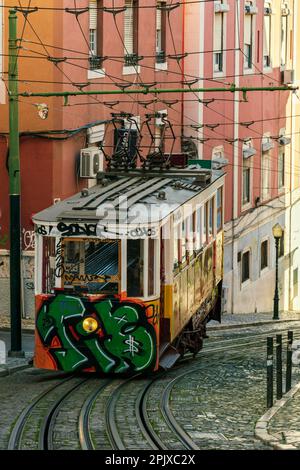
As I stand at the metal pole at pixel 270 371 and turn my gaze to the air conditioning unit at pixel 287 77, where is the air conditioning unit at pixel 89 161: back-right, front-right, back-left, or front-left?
front-left

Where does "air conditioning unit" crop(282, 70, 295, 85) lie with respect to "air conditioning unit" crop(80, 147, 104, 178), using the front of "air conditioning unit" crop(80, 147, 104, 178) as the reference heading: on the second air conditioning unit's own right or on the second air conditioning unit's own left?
on the second air conditioning unit's own left

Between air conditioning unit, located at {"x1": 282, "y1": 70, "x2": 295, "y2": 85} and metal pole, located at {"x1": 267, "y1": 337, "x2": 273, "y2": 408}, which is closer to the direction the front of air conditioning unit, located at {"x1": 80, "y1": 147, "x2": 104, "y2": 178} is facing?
the metal pole

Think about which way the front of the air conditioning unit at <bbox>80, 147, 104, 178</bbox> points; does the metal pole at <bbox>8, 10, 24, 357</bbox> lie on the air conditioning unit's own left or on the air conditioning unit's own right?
on the air conditioning unit's own right

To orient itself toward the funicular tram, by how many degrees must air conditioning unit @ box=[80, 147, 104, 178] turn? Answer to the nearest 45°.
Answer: approximately 45° to its right

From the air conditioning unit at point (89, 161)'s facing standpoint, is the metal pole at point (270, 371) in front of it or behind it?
in front

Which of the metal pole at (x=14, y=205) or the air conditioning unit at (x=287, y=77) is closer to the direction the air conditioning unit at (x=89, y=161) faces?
the metal pole

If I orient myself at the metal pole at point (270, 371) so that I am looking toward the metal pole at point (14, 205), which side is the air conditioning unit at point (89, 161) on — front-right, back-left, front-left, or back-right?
front-right

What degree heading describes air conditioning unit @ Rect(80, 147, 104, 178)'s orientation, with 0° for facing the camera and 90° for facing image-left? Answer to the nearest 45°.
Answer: approximately 315°
